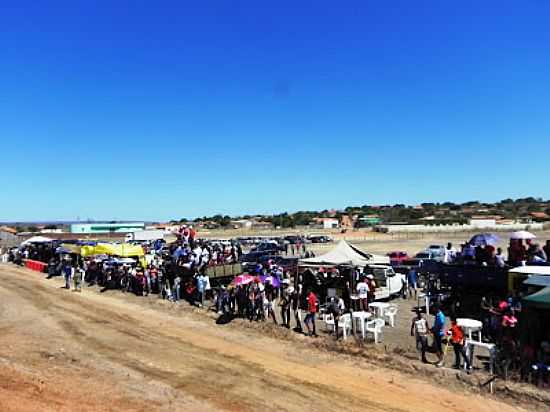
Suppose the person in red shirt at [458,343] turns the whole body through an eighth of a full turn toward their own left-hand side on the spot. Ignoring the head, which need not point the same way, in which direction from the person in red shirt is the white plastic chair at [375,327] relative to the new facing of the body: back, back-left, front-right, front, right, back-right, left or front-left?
right

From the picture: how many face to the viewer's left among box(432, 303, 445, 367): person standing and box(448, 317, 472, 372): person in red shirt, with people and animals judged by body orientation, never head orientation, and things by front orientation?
2

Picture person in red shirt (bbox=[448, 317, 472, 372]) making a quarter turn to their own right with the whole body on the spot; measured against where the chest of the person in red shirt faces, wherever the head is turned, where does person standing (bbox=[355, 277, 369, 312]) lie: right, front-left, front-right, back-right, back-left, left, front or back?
front-left

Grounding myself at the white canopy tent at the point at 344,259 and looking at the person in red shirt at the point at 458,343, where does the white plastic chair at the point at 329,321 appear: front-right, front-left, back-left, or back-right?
front-right

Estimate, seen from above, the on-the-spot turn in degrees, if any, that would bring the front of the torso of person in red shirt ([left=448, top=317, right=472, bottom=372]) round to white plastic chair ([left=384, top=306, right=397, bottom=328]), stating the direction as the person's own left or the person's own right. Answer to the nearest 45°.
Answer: approximately 45° to the person's own right

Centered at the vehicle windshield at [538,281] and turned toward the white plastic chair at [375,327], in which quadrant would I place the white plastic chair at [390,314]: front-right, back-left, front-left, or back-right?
front-right

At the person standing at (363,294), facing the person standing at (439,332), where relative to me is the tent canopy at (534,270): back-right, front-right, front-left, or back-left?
front-left

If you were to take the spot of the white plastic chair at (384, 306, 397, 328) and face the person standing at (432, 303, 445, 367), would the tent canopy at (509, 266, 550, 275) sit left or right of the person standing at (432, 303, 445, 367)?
left

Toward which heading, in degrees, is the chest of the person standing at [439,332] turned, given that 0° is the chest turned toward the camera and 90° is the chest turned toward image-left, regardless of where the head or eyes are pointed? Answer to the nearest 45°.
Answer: approximately 90°

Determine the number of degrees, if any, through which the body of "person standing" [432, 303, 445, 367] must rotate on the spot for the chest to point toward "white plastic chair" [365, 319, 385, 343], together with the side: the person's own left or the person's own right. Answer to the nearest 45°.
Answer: approximately 45° to the person's own right

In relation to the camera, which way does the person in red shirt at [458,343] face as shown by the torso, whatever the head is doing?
to the viewer's left

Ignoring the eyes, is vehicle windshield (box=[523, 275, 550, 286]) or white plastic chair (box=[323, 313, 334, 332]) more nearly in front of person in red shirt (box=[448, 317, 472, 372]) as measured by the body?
the white plastic chair

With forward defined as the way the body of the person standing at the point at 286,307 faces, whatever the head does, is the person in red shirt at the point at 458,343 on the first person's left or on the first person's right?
on the first person's left

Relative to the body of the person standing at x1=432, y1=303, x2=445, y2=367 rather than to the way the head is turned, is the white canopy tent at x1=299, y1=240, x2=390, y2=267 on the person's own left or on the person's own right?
on the person's own right

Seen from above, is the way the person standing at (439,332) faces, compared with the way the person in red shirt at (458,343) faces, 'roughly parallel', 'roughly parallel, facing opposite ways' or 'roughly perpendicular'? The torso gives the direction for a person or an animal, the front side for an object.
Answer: roughly parallel

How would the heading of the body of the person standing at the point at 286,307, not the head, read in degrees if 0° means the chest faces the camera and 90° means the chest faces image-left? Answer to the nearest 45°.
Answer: approximately 45°
